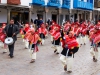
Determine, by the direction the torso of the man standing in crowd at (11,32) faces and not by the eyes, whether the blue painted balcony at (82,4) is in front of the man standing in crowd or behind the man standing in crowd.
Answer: behind
